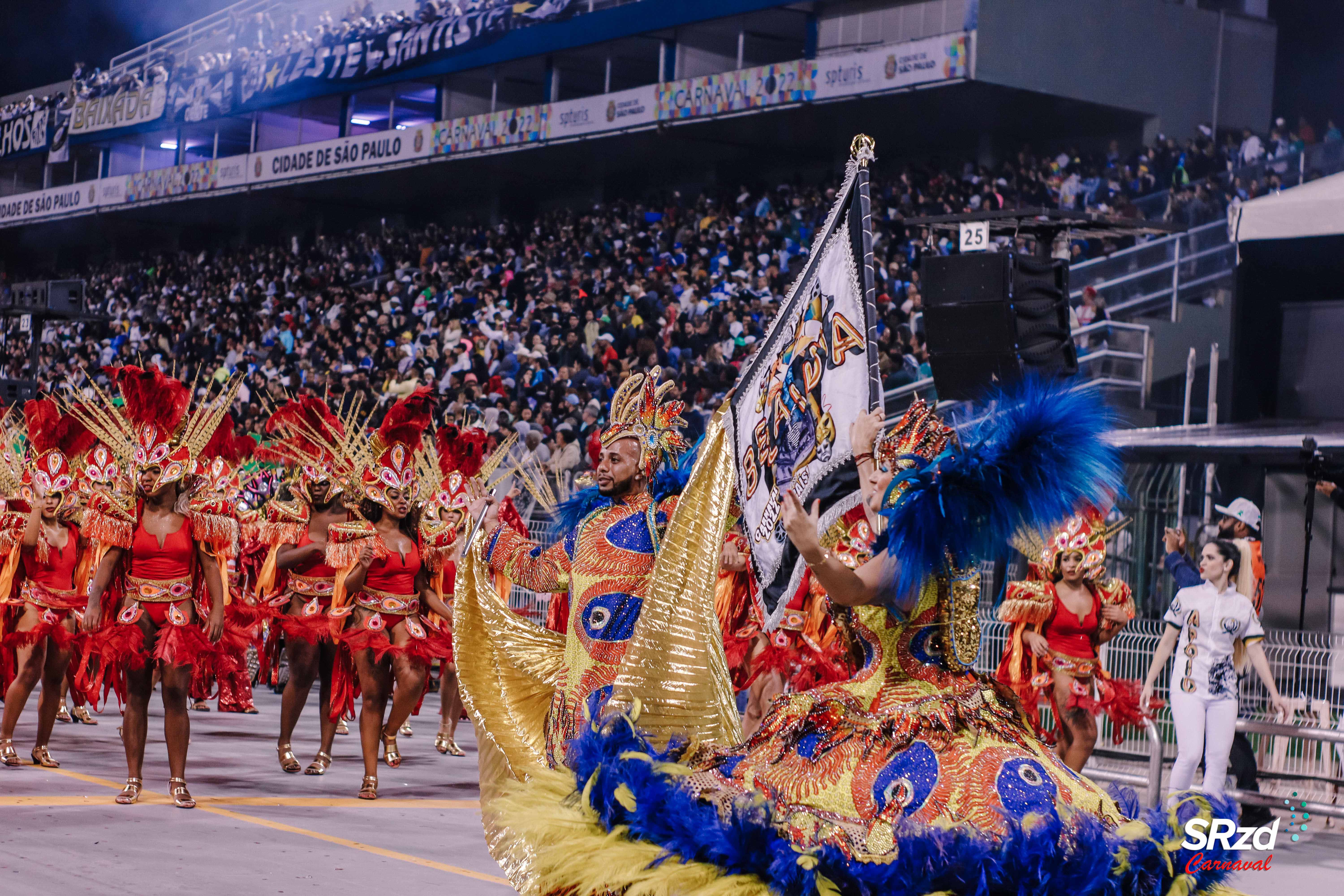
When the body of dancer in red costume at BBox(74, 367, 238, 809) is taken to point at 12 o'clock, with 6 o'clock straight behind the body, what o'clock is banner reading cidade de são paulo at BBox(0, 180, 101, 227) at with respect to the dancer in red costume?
The banner reading cidade de são paulo is roughly at 6 o'clock from the dancer in red costume.

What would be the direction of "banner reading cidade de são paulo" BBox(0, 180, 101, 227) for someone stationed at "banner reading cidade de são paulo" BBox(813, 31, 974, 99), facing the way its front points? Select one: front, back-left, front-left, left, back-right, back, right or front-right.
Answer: right

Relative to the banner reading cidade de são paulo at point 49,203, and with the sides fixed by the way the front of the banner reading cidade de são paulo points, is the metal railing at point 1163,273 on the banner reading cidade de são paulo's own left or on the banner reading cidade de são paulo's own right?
on the banner reading cidade de são paulo's own left

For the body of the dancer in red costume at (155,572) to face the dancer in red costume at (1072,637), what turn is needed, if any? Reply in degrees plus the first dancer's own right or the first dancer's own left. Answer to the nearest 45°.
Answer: approximately 90° to the first dancer's own left

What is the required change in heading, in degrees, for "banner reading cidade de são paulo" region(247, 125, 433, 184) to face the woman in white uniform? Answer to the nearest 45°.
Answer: approximately 45° to its left

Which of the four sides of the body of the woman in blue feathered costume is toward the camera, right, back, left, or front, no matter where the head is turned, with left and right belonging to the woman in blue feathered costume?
left

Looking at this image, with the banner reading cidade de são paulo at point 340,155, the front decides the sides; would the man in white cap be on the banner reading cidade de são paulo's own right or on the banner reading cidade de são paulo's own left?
on the banner reading cidade de são paulo's own left
